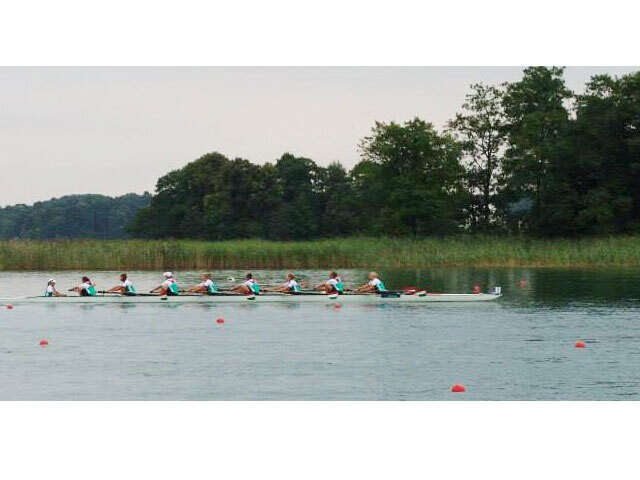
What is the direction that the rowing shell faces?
to the viewer's right

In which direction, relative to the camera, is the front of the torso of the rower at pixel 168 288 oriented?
to the viewer's left

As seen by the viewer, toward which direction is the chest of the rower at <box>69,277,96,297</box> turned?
to the viewer's left

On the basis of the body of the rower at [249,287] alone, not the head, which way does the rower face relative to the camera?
to the viewer's left

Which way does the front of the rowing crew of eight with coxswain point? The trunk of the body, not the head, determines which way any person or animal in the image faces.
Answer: to the viewer's left

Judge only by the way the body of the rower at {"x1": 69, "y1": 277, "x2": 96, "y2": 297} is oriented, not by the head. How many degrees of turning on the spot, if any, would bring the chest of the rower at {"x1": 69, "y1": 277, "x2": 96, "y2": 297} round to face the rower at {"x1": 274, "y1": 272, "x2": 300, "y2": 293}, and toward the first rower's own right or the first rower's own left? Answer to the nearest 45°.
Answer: approximately 180°

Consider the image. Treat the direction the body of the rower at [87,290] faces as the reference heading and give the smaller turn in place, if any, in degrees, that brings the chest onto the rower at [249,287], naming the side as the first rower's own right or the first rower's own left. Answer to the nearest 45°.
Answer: approximately 180°

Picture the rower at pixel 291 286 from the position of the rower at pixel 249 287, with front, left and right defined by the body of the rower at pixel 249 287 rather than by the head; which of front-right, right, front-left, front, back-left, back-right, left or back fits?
back

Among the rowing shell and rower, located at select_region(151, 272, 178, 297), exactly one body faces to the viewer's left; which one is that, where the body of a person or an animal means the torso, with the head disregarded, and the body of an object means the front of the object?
the rower

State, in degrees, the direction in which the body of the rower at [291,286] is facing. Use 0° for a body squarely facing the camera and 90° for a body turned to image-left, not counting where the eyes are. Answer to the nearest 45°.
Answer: approximately 90°
